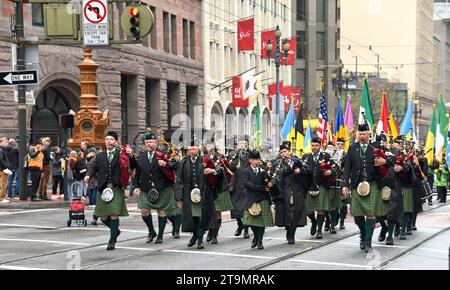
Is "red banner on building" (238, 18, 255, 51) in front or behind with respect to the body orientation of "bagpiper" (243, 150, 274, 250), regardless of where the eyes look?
behind

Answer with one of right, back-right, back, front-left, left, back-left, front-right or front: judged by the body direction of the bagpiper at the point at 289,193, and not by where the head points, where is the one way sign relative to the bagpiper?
back-right

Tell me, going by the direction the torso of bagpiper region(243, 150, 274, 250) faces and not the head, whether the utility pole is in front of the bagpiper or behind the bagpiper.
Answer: behind
